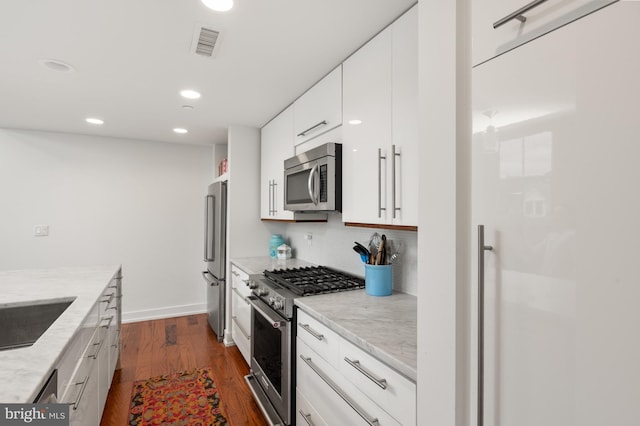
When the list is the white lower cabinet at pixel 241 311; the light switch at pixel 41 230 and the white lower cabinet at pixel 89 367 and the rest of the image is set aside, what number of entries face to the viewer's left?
1

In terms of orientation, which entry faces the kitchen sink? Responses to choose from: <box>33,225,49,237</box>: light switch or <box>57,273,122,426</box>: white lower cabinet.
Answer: the light switch

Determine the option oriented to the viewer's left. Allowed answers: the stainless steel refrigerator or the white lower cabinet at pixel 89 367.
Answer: the stainless steel refrigerator

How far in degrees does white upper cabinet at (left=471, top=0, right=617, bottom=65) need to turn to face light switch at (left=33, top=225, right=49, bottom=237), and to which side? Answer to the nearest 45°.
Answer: approximately 45° to its right

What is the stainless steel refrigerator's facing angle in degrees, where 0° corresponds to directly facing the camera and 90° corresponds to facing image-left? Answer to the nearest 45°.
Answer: approximately 90°

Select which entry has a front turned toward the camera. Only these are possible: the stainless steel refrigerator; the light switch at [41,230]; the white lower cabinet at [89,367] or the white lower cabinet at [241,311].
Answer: the light switch

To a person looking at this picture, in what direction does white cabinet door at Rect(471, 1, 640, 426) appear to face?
facing the viewer and to the left of the viewer

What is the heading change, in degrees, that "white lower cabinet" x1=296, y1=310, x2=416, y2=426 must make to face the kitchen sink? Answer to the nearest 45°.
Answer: approximately 45° to its right

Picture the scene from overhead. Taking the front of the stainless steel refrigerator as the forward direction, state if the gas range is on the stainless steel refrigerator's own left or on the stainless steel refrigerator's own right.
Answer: on the stainless steel refrigerator's own left

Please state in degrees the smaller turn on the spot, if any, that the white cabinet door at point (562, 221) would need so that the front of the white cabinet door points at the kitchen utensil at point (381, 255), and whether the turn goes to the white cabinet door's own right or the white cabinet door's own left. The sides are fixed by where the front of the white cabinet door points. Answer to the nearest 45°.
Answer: approximately 90° to the white cabinet door's own right

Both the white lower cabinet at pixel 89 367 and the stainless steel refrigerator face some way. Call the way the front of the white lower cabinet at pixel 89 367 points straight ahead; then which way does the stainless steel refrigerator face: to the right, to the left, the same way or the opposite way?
the opposite way
